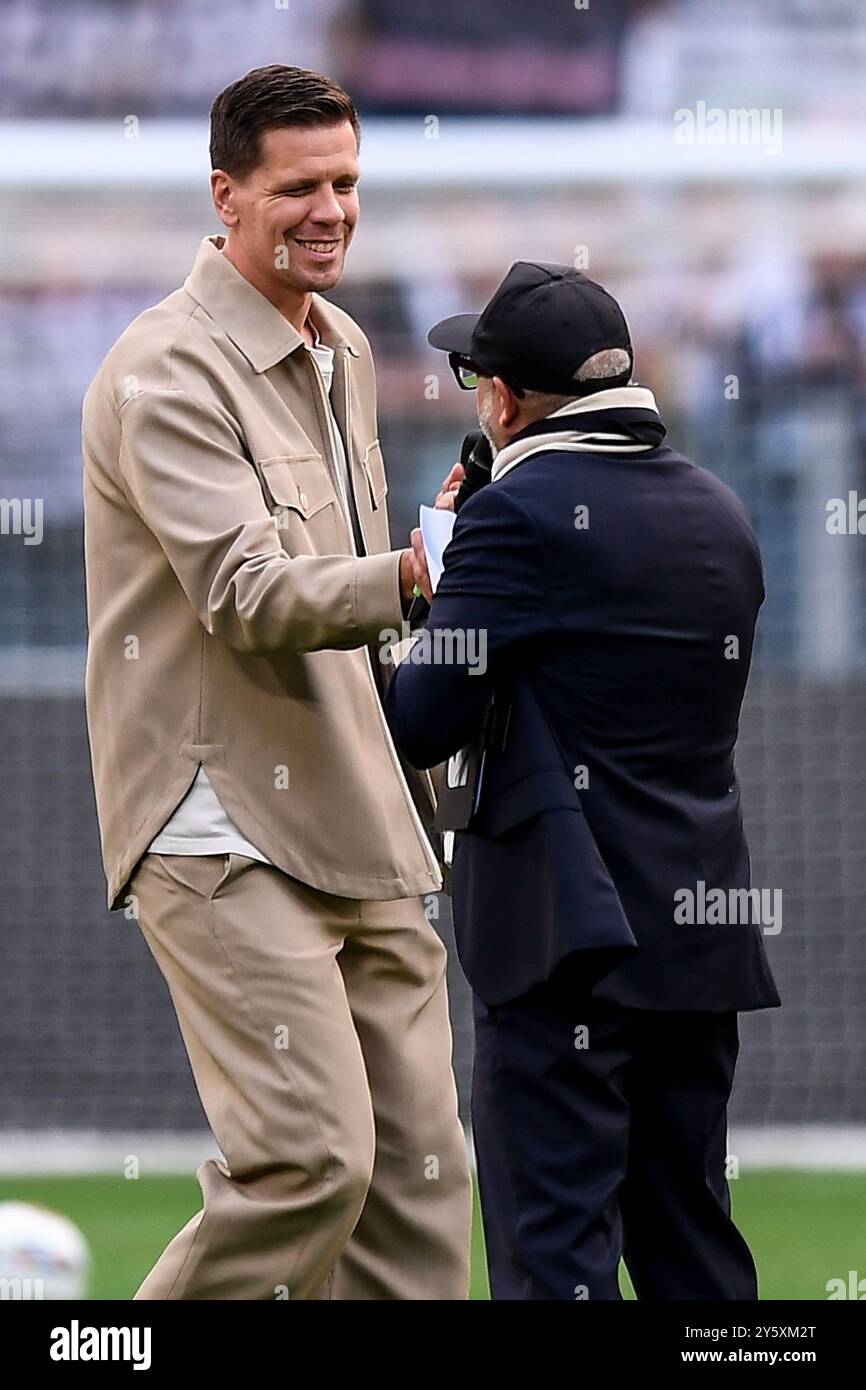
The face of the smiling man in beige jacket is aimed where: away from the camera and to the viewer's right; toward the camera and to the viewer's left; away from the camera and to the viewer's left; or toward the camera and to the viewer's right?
toward the camera and to the viewer's right

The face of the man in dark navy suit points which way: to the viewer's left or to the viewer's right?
to the viewer's left

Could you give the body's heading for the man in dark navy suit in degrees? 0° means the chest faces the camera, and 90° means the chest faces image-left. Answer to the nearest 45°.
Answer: approximately 135°

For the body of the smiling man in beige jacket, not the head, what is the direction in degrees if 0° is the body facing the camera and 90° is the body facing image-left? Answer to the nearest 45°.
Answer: approximately 315°
